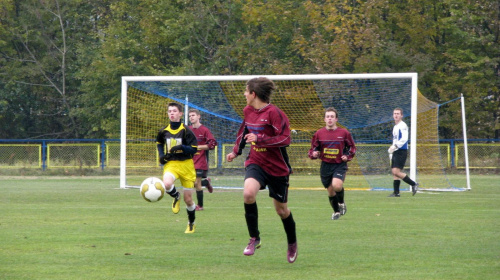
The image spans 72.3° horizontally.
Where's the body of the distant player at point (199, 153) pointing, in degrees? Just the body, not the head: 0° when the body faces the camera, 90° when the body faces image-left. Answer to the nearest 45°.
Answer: approximately 45°

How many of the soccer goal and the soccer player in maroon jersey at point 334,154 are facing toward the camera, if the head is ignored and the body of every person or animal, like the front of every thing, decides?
2

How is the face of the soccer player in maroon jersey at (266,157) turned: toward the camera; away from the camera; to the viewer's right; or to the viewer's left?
to the viewer's left

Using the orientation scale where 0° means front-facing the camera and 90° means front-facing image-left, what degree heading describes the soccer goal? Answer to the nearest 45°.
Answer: approximately 0°

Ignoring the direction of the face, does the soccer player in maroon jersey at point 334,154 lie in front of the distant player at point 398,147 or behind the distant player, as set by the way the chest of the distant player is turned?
in front

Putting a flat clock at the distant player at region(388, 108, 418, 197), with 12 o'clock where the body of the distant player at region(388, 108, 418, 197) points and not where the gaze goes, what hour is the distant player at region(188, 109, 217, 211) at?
the distant player at region(188, 109, 217, 211) is roughly at 12 o'clock from the distant player at region(388, 108, 418, 197).

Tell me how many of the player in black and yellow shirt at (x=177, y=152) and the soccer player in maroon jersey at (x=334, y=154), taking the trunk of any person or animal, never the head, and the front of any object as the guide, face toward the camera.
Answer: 2

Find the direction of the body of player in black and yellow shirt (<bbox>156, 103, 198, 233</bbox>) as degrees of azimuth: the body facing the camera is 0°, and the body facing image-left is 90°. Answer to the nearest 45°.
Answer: approximately 0°
